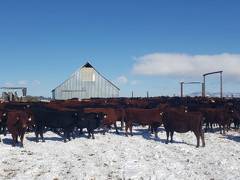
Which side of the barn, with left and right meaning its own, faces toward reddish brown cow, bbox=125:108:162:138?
front

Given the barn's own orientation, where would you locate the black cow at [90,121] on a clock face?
The black cow is roughly at 12 o'clock from the barn.

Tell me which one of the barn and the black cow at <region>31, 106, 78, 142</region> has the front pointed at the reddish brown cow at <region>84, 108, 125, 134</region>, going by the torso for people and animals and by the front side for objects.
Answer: the barn

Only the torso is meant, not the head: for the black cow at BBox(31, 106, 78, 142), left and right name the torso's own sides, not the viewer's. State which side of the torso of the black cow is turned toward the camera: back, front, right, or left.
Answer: left

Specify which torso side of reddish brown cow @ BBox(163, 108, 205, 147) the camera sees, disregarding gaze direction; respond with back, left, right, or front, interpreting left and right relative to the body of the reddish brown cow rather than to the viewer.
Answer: left

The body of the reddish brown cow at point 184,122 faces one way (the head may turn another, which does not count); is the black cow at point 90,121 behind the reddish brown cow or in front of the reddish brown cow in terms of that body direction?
in front

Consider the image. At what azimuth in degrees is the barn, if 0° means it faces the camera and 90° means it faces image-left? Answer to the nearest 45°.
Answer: approximately 0°

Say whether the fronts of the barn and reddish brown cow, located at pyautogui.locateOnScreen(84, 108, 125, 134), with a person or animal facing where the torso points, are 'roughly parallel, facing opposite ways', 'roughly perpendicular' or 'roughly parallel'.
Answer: roughly perpendicular

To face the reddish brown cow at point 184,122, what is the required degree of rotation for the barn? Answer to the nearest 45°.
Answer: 0° — it already faces it
